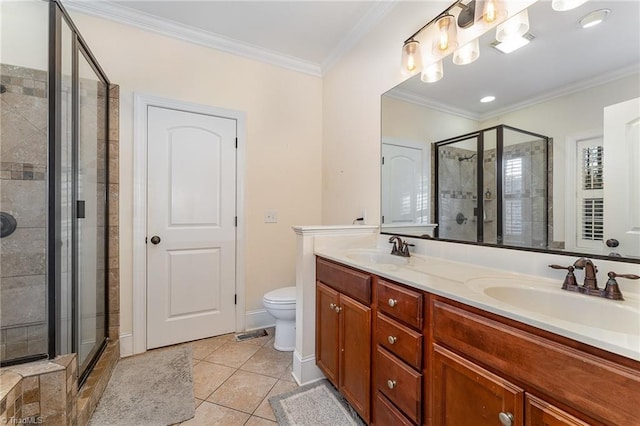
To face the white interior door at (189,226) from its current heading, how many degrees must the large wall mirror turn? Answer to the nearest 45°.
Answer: approximately 45° to its right

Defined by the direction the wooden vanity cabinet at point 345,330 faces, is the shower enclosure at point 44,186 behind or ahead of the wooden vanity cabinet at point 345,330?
ahead

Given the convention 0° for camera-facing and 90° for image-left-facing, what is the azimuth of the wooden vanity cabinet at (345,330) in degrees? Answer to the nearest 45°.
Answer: approximately 45°

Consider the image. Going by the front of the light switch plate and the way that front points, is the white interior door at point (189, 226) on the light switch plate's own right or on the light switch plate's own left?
on the light switch plate's own right

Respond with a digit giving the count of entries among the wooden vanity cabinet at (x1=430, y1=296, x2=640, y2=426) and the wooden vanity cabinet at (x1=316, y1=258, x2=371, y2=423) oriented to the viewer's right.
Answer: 0

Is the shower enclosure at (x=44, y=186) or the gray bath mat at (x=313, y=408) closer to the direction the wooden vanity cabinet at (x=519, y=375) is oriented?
the shower enclosure

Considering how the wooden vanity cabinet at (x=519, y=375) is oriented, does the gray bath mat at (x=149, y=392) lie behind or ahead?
ahead

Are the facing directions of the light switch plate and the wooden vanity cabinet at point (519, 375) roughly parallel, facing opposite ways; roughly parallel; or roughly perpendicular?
roughly perpendicular

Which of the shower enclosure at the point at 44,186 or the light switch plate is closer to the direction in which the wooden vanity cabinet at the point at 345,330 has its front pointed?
the shower enclosure
